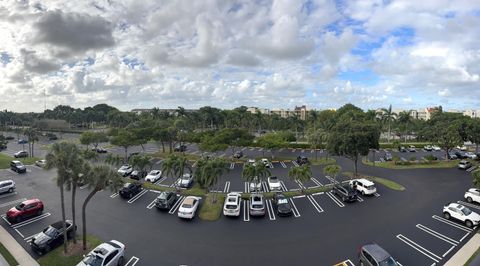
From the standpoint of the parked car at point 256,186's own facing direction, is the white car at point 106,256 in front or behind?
in front

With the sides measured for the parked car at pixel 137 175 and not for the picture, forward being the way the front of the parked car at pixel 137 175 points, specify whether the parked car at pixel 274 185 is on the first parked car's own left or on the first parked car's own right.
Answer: on the first parked car's own left

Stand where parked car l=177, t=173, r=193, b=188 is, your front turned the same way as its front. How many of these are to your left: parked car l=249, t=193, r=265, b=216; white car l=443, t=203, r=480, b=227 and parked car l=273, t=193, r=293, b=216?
3

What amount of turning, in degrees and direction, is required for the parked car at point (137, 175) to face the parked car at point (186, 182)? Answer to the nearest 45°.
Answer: approximately 90° to its left

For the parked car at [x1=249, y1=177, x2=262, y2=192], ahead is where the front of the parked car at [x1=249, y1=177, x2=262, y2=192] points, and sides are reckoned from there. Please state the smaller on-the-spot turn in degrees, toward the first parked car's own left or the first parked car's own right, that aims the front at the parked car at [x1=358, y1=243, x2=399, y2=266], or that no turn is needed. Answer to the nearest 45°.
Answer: approximately 45° to the first parked car's own left

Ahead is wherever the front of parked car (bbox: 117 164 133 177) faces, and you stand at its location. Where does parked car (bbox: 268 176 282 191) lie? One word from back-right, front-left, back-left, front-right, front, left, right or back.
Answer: left

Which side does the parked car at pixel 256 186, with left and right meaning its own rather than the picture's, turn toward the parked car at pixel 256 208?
front

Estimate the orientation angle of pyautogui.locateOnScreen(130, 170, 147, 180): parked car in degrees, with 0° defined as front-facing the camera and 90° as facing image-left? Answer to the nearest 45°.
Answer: approximately 45°

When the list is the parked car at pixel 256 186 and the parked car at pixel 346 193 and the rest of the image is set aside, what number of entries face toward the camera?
1

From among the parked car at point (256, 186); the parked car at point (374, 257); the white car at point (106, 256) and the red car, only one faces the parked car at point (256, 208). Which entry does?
the parked car at point (256, 186)

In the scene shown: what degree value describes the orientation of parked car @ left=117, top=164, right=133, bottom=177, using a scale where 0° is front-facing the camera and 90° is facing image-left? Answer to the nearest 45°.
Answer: approximately 45°

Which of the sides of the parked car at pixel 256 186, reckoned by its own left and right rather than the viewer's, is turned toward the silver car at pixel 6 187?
right
